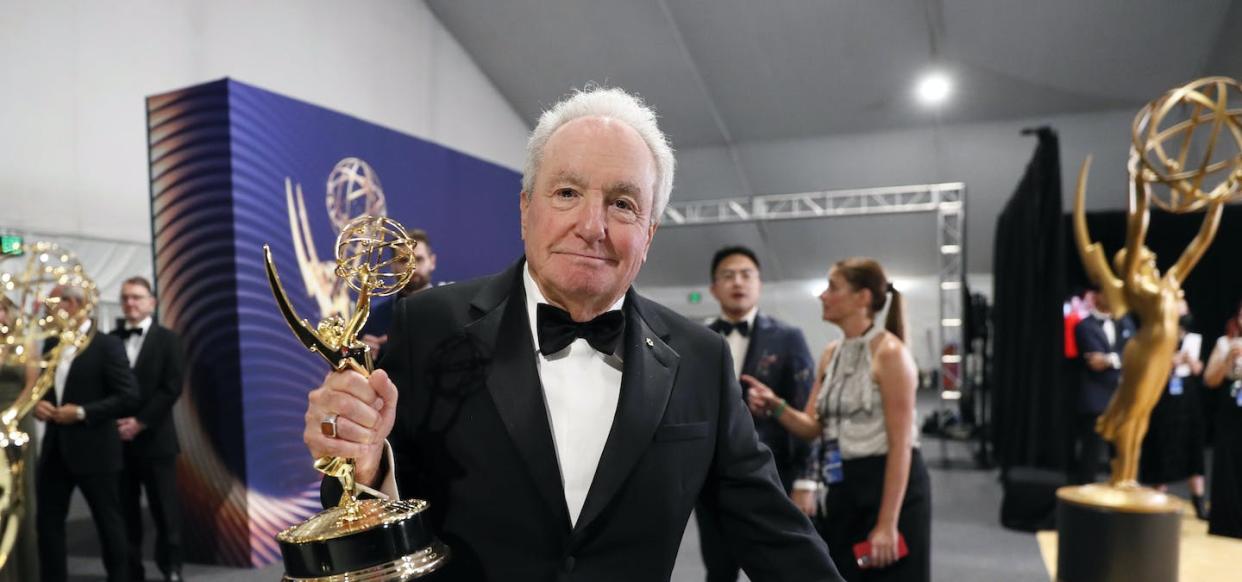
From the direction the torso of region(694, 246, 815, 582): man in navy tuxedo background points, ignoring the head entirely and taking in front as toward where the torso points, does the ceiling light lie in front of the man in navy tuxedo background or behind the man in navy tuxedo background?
behind

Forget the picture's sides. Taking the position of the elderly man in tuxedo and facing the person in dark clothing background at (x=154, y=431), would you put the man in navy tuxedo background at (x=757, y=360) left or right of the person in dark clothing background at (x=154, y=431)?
right

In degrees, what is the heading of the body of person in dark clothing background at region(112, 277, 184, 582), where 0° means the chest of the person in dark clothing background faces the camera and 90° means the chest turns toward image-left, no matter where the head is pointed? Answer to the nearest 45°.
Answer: approximately 45°

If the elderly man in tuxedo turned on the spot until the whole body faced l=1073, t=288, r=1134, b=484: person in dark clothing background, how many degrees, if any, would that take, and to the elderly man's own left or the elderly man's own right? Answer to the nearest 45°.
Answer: approximately 135° to the elderly man's own left

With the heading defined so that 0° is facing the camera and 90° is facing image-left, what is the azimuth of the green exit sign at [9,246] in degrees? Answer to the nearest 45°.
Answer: approximately 0°

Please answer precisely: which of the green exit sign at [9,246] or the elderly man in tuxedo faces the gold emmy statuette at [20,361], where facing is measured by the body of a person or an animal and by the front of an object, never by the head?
the green exit sign
